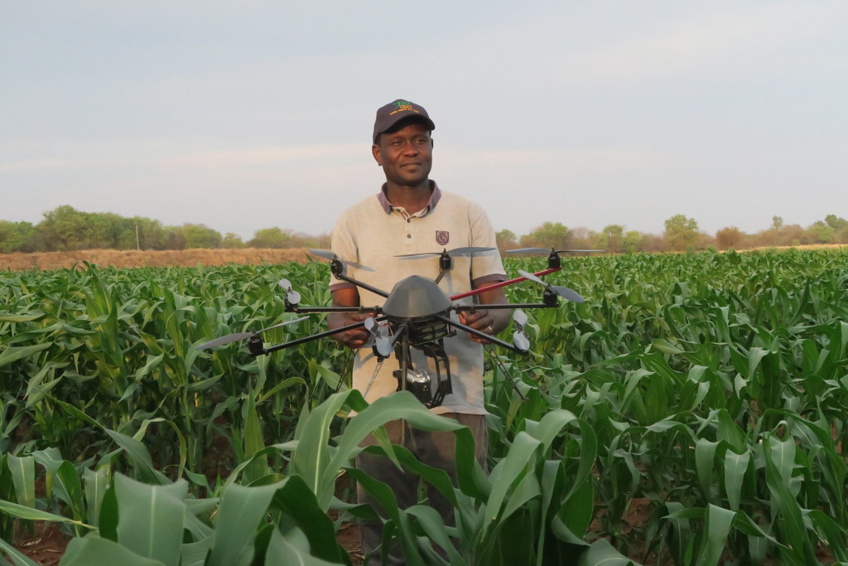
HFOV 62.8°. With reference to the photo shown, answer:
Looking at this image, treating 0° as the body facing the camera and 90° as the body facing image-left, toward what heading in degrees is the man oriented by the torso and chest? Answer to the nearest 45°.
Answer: approximately 0°
